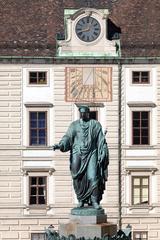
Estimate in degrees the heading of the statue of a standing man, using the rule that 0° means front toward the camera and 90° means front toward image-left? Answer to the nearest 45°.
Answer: approximately 0°
